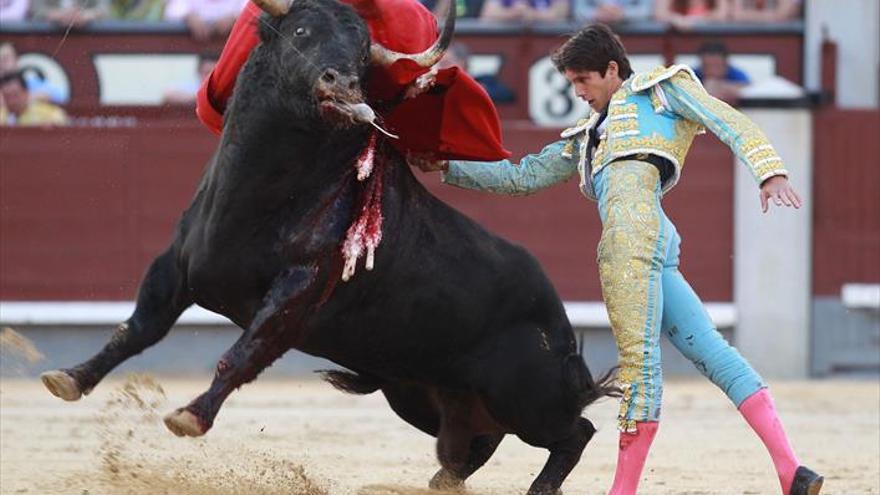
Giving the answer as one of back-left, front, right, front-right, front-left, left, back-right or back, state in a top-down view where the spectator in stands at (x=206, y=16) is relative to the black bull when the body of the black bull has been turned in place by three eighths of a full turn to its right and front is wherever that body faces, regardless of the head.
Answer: front

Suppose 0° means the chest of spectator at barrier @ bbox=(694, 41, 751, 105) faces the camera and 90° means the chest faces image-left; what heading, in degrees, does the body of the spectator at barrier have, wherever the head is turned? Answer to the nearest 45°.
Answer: approximately 0°

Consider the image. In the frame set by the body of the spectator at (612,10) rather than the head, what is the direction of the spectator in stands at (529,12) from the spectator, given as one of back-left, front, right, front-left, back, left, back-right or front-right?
right

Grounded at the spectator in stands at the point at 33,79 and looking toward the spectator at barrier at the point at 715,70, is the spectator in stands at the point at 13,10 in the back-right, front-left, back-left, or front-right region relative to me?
back-left

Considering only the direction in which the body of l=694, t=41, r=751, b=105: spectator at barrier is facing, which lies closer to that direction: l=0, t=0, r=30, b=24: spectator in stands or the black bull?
the black bull

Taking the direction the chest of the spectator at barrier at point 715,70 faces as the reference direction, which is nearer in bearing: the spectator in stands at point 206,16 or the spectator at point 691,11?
the spectator in stands

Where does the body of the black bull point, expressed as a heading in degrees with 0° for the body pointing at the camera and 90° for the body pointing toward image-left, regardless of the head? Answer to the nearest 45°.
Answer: approximately 45°

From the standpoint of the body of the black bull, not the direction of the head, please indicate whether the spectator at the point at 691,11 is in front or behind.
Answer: behind

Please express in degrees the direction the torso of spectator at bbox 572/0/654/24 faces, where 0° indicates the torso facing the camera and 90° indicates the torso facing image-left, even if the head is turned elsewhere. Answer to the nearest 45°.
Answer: approximately 0°

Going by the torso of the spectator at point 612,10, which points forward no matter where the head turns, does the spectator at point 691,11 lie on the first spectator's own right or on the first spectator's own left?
on the first spectator's own left

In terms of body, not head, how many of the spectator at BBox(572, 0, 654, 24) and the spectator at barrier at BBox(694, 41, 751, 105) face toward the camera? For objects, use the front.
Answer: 2

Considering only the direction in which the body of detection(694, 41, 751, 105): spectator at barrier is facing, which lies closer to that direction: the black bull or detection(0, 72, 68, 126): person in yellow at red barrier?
the black bull

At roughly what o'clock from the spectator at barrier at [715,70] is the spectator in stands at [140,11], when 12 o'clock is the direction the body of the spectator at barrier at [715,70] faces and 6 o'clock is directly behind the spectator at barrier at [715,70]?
the spectator in stands at [140,11] is roughly at 3 o'clock from the spectator at barrier at [715,70].
